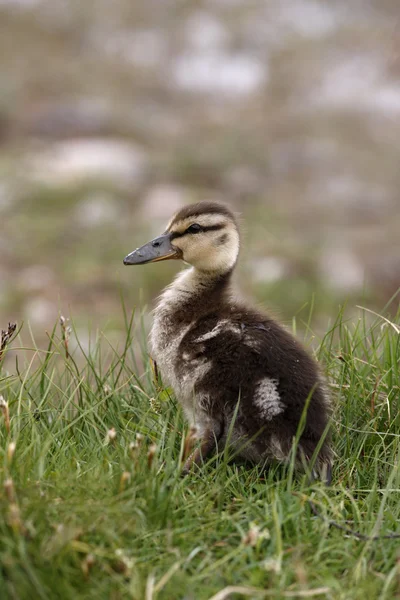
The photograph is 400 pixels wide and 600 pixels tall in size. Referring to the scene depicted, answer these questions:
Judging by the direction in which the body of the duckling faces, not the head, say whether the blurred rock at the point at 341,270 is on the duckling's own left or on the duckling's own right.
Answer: on the duckling's own right

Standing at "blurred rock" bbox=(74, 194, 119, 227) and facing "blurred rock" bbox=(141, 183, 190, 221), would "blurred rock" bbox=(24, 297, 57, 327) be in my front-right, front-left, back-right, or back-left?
back-right

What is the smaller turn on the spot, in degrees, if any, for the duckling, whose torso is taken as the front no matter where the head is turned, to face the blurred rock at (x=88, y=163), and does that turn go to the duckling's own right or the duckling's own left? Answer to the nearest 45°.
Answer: approximately 90° to the duckling's own right

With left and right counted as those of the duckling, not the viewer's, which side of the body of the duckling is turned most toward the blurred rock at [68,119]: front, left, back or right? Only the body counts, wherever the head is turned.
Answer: right

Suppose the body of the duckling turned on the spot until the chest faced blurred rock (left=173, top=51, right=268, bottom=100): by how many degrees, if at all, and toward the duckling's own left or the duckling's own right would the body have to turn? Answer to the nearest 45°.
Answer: approximately 90° to the duckling's own right

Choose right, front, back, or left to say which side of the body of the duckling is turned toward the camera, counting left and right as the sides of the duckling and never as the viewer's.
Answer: left

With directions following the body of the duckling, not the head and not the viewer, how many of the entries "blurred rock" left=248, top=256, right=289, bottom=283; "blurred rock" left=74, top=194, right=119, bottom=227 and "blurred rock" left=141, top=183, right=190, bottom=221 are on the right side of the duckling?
3

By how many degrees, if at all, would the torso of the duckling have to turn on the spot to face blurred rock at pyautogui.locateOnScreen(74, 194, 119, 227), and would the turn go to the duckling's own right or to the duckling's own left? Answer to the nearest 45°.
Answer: approximately 90° to the duckling's own right
